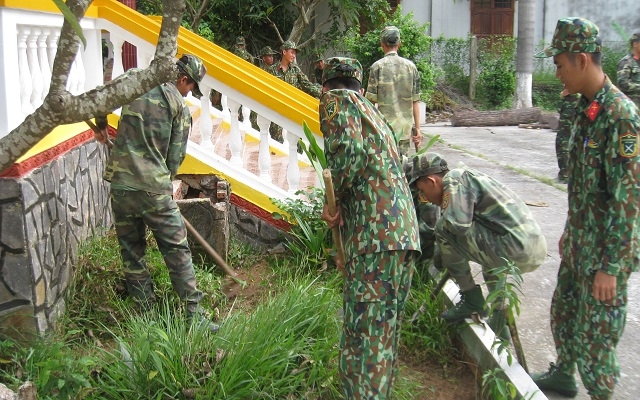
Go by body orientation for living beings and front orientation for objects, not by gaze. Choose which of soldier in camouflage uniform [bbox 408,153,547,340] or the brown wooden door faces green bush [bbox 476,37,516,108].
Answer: the brown wooden door

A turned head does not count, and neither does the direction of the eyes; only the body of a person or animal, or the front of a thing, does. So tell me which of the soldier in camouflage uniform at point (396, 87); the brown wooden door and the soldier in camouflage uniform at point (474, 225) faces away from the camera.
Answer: the soldier in camouflage uniform at point (396, 87)

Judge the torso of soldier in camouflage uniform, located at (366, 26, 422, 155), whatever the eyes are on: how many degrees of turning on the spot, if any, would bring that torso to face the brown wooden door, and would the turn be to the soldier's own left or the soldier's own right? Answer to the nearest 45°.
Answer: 0° — they already face it

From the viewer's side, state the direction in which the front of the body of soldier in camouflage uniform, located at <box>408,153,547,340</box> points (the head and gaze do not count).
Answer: to the viewer's left

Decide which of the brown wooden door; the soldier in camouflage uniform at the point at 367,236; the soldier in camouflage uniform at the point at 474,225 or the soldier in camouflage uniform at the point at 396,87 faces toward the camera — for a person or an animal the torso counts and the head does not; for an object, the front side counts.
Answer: the brown wooden door

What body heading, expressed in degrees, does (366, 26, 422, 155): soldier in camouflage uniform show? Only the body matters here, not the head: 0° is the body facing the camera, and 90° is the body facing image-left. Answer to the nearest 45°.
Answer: approximately 180°

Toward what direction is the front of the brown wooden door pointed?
toward the camera

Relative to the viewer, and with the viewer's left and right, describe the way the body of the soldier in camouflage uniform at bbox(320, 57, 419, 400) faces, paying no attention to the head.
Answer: facing away from the viewer and to the left of the viewer

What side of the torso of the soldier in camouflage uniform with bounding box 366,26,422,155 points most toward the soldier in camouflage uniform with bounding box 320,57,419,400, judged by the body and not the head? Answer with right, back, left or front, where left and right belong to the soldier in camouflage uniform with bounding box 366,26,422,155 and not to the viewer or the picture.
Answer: back

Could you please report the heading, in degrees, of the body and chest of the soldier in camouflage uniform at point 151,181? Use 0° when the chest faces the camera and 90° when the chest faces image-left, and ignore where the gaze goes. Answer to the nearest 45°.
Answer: approximately 225°

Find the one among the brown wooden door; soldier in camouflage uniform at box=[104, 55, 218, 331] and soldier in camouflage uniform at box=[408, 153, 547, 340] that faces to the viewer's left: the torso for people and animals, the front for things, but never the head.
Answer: soldier in camouflage uniform at box=[408, 153, 547, 340]

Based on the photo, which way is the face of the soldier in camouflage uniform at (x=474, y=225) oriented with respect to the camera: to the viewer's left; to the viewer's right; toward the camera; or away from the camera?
to the viewer's left

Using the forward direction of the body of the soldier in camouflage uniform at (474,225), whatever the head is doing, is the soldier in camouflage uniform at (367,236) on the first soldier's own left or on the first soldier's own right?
on the first soldier's own left
